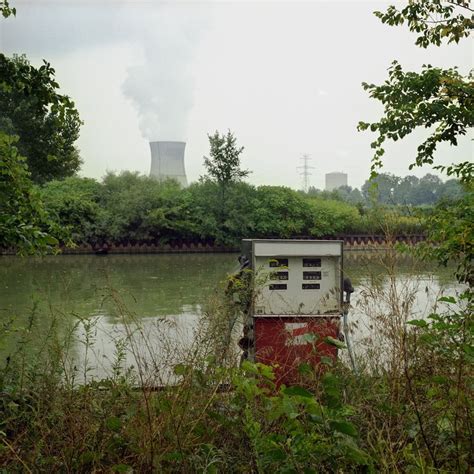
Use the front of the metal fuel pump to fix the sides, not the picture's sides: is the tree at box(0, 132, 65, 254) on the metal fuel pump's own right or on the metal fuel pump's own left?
on the metal fuel pump's own right

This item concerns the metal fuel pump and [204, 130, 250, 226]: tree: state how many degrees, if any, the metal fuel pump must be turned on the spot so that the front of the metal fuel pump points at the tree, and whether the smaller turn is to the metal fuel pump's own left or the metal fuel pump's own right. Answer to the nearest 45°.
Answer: approximately 180°

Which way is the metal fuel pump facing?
toward the camera
